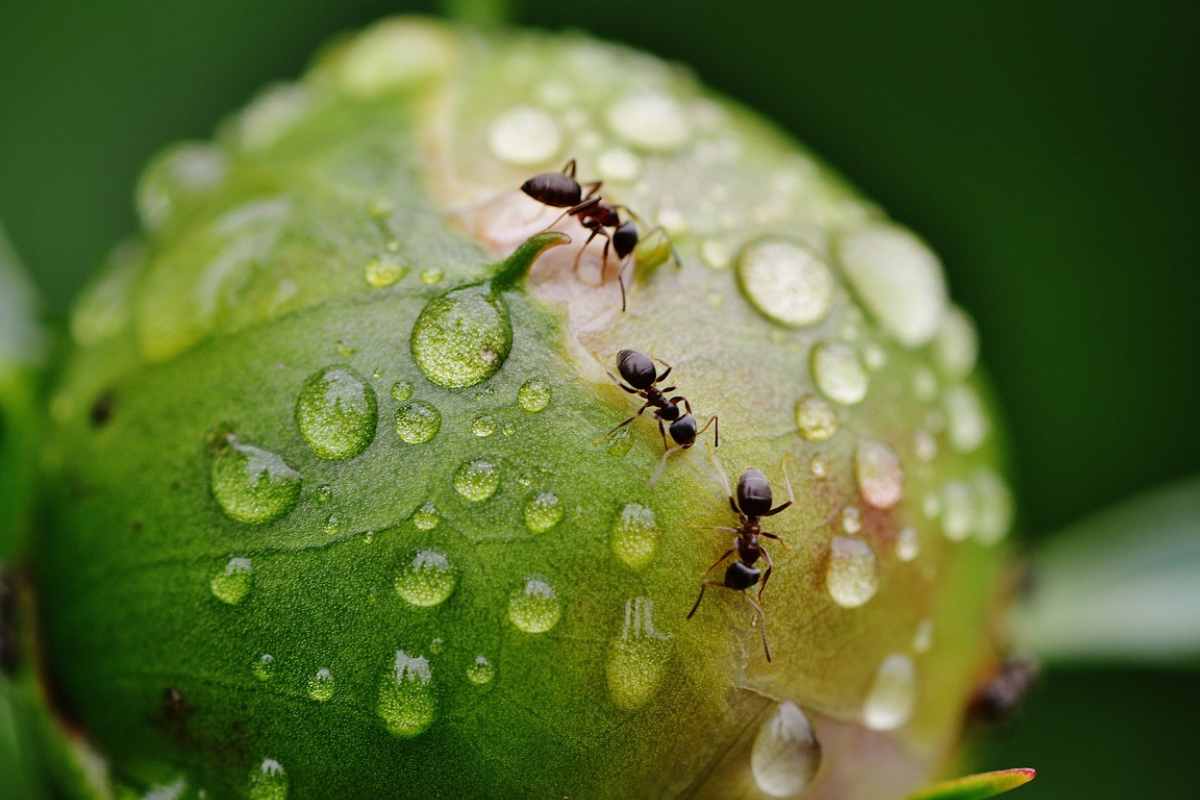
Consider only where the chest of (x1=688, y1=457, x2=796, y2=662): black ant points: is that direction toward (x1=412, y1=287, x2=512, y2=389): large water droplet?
no

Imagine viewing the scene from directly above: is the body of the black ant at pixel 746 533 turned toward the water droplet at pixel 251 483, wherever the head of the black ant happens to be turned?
no
